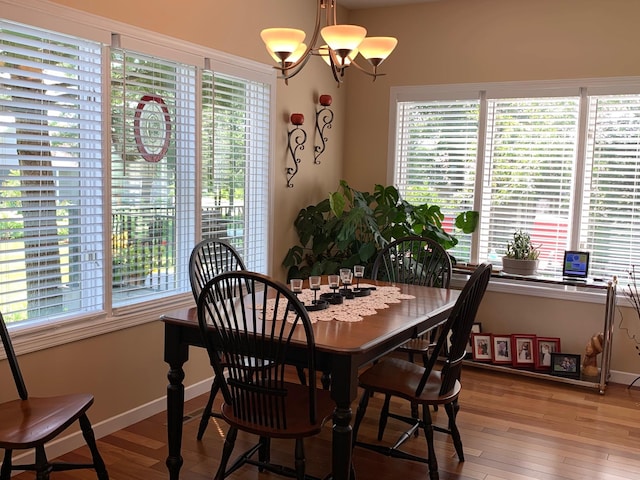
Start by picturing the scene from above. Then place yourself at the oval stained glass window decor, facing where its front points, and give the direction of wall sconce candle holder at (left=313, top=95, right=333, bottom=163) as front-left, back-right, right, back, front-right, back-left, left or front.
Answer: left

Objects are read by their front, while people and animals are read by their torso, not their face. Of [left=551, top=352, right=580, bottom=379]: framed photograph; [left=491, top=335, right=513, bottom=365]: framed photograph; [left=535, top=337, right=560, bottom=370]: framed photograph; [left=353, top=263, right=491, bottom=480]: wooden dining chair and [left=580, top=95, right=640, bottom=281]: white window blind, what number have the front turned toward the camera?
4

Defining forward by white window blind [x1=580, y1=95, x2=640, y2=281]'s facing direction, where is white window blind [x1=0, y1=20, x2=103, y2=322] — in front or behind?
in front

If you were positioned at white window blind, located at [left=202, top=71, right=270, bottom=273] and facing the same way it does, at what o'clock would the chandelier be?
The chandelier is roughly at 1 o'clock from the white window blind.

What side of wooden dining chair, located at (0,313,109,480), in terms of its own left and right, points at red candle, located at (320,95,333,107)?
left

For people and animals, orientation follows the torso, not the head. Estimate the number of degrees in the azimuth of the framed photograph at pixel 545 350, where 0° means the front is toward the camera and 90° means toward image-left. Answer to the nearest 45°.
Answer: approximately 0°

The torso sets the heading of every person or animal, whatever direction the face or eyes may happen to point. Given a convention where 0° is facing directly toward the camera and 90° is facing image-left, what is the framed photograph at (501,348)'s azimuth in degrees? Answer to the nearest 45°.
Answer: approximately 0°

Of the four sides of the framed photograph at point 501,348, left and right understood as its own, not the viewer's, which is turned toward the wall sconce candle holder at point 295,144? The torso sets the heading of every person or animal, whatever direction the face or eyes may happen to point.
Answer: right

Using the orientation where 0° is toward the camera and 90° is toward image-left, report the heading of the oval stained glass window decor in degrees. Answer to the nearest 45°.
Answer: approximately 315°

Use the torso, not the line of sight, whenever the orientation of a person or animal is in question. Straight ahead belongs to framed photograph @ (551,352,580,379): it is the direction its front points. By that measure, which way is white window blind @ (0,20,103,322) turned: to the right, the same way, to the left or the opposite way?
to the left

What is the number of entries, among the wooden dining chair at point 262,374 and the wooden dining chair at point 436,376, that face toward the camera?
0

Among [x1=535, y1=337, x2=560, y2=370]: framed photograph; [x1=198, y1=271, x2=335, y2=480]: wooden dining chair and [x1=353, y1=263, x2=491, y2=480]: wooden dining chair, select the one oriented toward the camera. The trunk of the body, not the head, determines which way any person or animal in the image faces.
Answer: the framed photograph

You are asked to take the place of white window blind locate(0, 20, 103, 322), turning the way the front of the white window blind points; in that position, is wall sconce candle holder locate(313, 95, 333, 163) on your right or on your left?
on your left
